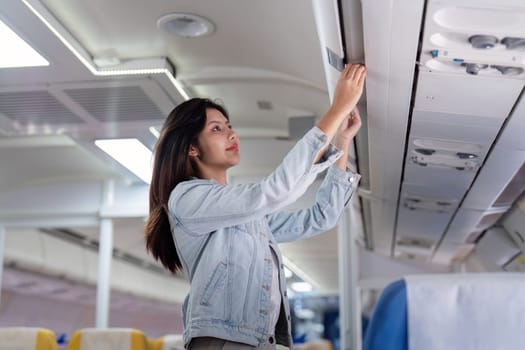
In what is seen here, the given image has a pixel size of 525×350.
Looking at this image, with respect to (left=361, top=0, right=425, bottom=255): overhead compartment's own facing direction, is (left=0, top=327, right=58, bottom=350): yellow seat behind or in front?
in front

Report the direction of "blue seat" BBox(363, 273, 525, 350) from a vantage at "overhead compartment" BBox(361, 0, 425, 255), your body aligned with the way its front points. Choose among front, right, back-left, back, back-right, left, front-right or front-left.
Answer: left

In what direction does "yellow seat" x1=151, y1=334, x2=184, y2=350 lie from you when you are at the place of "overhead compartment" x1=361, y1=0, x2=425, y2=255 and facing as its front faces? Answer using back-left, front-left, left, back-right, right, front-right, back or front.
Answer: front-right

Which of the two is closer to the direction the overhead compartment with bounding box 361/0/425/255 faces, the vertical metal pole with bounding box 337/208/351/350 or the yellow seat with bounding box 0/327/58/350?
the yellow seat

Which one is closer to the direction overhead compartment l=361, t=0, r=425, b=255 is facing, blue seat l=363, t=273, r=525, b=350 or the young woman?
the young woman

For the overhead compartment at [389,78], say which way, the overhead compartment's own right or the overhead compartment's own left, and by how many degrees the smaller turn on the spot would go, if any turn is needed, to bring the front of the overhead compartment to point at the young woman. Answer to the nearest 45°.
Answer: approximately 45° to the overhead compartment's own left

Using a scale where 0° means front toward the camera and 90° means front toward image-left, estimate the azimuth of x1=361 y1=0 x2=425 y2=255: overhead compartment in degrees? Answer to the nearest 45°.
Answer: approximately 90°

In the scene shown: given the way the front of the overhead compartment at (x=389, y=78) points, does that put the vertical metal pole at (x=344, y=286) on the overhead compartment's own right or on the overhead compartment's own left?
on the overhead compartment's own right
